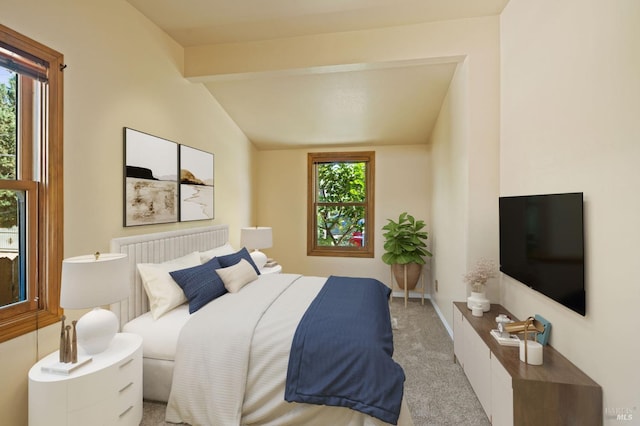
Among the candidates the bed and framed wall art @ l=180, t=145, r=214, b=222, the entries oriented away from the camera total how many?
0

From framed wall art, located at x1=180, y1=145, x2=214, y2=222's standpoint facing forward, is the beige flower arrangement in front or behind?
in front

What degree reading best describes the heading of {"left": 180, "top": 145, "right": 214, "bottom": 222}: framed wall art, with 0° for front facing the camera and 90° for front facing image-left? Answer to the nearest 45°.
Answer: approximately 315°

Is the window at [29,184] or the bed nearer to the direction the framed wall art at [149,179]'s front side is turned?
the bed

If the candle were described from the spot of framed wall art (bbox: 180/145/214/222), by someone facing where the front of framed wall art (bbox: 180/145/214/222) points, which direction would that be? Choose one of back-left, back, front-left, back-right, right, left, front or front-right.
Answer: front

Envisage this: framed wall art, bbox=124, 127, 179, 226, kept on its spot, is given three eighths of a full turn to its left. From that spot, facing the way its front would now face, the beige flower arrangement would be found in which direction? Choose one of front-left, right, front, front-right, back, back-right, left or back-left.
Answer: back-right

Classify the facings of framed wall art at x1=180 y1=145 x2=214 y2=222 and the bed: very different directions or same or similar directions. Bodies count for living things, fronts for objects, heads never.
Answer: same or similar directions

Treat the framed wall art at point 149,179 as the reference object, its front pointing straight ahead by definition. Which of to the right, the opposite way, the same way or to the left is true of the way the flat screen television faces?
the opposite way

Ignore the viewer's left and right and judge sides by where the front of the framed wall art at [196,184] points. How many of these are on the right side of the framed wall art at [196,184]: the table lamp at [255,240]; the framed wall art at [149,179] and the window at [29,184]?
2

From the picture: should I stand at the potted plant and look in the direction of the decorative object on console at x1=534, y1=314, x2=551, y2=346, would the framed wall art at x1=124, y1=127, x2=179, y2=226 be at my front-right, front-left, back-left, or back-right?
front-right

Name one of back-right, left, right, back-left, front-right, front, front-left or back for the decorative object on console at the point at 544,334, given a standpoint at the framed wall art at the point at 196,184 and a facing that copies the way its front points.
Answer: front

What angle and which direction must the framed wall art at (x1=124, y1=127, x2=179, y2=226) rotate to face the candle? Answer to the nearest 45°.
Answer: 0° — it already faces it

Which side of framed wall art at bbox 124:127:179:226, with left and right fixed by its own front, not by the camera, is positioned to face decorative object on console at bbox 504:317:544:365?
front

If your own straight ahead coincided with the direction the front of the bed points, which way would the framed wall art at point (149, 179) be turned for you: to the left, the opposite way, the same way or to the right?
the same way

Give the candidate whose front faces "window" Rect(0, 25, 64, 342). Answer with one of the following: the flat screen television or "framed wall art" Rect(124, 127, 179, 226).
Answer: the flat screen television

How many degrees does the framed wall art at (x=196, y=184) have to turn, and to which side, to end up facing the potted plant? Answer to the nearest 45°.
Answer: approximately 45° to its left

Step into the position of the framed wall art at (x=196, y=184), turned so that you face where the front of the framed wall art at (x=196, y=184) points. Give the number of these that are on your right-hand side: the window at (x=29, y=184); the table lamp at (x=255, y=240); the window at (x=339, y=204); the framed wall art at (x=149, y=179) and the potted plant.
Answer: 2

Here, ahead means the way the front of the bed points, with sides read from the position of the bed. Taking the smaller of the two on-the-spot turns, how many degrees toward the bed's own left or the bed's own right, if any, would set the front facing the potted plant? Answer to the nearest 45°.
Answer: approximately 90° to the bed's own left

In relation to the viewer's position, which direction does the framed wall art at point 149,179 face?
facing the viewer and to the right of the viewer

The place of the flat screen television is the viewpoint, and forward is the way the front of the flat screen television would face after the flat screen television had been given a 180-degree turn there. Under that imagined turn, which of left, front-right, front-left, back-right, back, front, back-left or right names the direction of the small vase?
left

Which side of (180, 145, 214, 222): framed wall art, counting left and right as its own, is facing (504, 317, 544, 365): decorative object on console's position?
front

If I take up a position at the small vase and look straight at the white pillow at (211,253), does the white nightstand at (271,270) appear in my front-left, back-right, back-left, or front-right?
front-right
